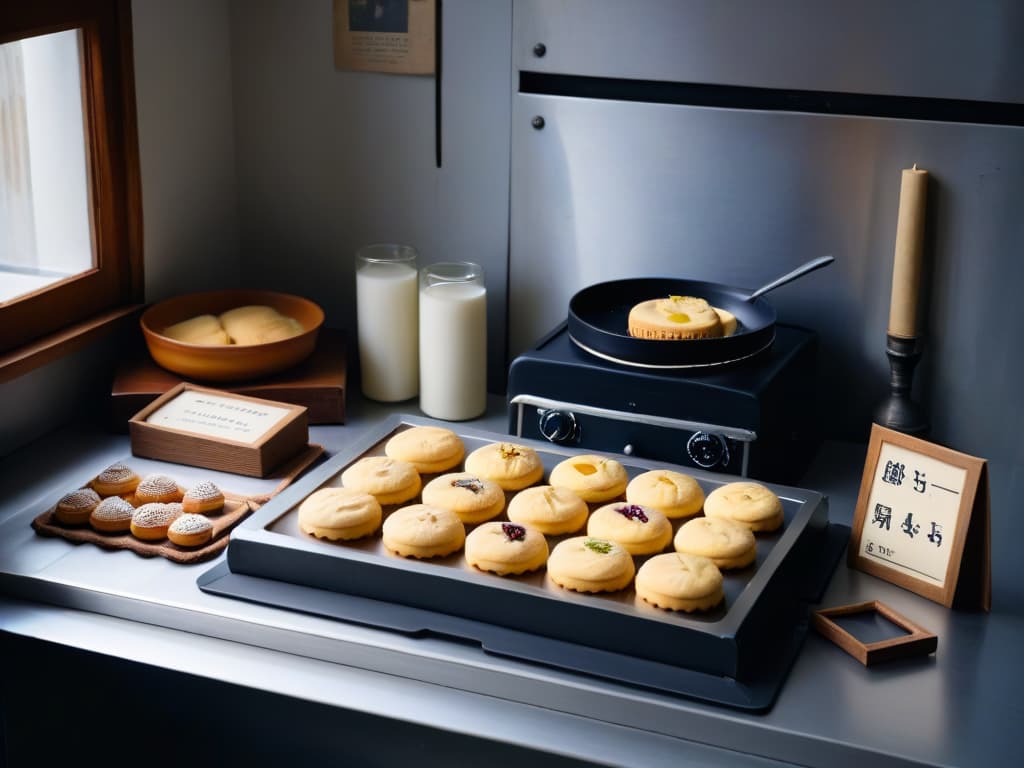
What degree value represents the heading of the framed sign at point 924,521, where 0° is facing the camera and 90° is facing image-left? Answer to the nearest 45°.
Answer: approximately 45°

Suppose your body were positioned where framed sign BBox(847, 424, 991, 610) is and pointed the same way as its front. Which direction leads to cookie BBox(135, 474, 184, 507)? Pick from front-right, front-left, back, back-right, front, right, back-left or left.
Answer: front-right

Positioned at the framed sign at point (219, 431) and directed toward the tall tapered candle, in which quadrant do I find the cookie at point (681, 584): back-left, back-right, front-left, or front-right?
front-right

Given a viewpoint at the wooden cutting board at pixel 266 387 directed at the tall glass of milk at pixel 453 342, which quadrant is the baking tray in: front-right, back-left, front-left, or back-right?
front-right

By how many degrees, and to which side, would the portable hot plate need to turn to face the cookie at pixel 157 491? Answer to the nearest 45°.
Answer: approximately 45° to its right

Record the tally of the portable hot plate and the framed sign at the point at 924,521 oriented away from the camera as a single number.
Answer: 0

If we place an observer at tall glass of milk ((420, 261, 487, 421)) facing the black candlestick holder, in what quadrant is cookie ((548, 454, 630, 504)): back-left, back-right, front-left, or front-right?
front-right

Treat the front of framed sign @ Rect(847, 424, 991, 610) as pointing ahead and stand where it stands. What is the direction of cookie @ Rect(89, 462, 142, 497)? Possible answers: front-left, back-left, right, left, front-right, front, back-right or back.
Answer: front-right

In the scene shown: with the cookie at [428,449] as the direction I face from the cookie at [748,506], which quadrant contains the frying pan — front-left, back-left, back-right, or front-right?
front-right

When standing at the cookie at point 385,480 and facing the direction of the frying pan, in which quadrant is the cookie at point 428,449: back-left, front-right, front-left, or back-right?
front-left
